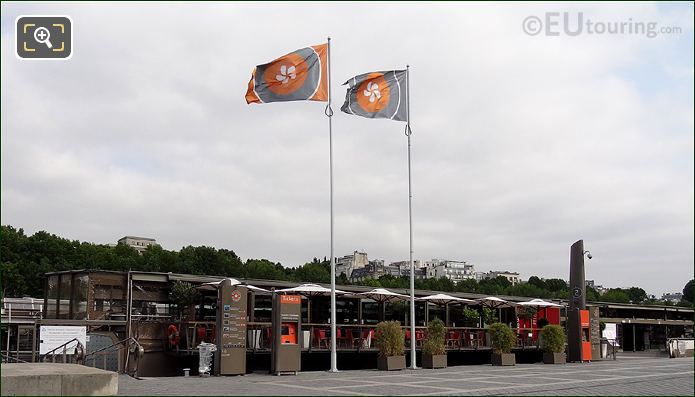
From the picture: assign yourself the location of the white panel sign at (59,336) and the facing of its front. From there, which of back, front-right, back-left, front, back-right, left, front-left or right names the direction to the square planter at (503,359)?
left

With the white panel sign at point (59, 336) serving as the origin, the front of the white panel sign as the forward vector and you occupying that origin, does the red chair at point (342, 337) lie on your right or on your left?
on your left

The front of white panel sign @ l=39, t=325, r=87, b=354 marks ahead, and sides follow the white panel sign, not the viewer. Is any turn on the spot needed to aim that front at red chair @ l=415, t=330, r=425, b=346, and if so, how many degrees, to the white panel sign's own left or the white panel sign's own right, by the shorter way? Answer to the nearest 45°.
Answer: approximately 90° to the white panel sign's own left

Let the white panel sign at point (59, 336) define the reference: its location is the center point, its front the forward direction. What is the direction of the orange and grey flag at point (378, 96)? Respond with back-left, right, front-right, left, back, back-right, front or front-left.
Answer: left

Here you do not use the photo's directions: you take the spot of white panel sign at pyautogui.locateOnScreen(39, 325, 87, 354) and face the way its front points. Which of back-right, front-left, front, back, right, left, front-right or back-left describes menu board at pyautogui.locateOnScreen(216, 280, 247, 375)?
front-left

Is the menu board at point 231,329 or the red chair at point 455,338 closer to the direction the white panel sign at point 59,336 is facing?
the menu board

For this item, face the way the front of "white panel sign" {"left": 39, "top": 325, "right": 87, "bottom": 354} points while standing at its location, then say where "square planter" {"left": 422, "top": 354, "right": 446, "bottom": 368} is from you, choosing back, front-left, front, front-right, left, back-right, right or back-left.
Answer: left

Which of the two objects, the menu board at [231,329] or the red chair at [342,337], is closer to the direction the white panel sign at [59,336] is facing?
the menu board

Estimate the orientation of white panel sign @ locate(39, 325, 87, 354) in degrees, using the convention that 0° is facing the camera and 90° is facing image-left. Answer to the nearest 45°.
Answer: approximately 0°

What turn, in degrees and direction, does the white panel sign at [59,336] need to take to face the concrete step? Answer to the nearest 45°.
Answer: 0° — it already faces it

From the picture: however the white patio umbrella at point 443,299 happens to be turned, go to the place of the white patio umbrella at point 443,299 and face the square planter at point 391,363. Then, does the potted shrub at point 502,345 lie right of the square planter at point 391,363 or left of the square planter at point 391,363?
left

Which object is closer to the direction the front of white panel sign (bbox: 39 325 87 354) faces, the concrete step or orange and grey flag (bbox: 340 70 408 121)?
the concrete step

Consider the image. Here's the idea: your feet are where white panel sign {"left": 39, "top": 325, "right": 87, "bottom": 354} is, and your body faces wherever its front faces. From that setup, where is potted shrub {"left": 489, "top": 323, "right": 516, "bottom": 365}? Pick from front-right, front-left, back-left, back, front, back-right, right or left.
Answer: left

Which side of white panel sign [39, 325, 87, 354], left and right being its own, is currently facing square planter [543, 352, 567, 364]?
left
